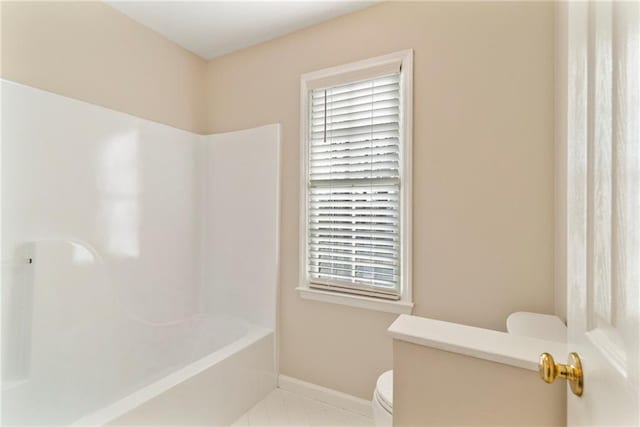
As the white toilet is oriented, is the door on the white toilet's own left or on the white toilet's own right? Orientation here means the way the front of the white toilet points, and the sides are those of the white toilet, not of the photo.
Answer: on the white toilet's own left

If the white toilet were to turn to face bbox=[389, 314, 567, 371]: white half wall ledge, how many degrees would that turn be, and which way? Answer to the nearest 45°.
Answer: approximately 135° to its left

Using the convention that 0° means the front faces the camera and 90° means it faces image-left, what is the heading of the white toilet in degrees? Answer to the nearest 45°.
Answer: approximately 90°
